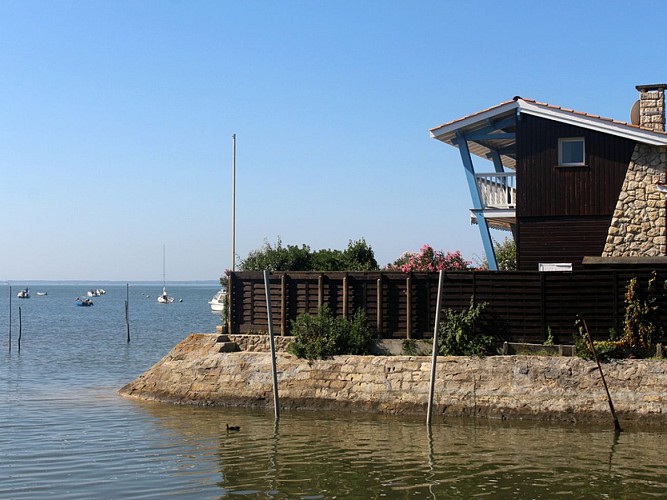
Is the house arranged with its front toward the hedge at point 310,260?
yes

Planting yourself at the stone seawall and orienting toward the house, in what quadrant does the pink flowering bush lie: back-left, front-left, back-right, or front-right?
front-left

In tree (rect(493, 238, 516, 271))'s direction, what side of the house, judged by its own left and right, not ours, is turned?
right

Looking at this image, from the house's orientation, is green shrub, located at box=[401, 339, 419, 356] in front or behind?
in front

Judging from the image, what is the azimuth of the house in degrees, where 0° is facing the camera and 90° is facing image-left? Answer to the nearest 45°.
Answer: approximately 90°

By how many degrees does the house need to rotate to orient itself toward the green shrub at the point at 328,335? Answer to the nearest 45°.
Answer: approximately 45° to its left

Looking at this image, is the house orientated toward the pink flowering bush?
yes

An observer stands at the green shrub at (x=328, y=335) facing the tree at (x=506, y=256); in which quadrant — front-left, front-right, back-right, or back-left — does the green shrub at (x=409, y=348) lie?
front-right

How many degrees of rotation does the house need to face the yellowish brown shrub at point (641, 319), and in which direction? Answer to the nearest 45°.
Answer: approximately 90° to its left

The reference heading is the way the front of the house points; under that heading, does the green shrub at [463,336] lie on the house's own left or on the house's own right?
on the house's own left

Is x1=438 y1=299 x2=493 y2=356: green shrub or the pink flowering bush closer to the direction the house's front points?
the pink flowering bush
